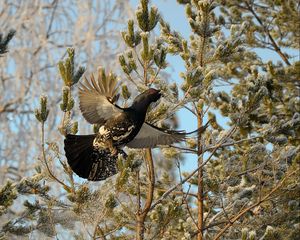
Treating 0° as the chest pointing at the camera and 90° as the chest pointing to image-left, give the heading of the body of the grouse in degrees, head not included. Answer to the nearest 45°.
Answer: approximately 315°
